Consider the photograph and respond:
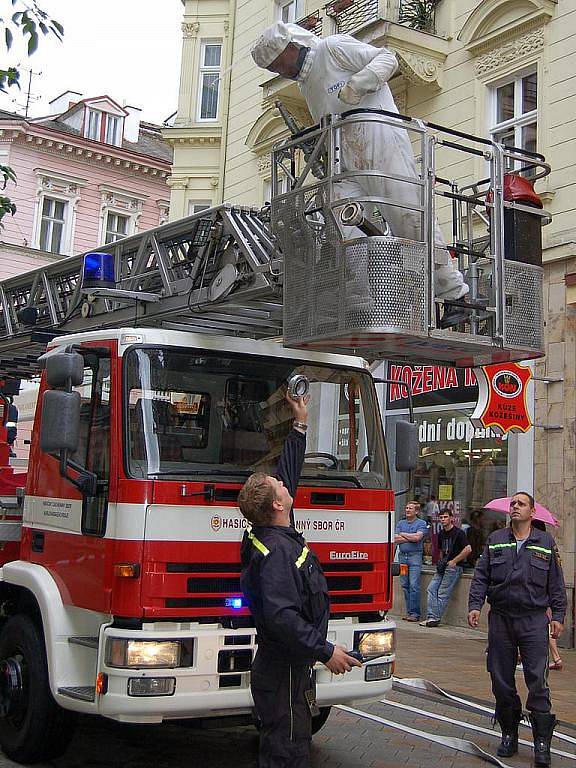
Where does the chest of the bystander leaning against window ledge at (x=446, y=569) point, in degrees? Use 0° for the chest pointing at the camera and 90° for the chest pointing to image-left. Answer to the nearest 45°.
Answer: approximately 45°

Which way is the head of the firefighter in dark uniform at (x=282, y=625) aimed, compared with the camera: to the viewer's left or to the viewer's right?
to the viewer's right

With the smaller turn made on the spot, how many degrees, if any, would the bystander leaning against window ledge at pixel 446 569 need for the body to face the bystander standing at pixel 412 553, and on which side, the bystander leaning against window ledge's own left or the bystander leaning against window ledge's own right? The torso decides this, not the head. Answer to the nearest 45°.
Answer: approximately 90° to the bystander leaning against window ledge's own right

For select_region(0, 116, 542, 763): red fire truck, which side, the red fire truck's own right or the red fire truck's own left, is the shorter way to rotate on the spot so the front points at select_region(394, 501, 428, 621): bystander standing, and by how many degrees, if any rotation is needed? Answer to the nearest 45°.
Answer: approximately 135° to the red fire truck's own left

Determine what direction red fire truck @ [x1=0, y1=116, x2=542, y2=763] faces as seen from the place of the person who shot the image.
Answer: facing the viewer and to the right of the viewer

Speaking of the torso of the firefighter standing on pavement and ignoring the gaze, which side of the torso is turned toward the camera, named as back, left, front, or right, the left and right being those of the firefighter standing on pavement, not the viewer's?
front

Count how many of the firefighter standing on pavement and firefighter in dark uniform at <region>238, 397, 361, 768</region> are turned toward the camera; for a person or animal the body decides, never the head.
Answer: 1

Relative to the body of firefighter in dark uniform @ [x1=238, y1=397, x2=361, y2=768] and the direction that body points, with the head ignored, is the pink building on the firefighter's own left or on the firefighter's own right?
on the firefighter's own left

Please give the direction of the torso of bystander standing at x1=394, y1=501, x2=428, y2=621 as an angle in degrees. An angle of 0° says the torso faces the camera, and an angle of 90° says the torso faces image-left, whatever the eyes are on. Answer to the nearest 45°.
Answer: approximately 45°
